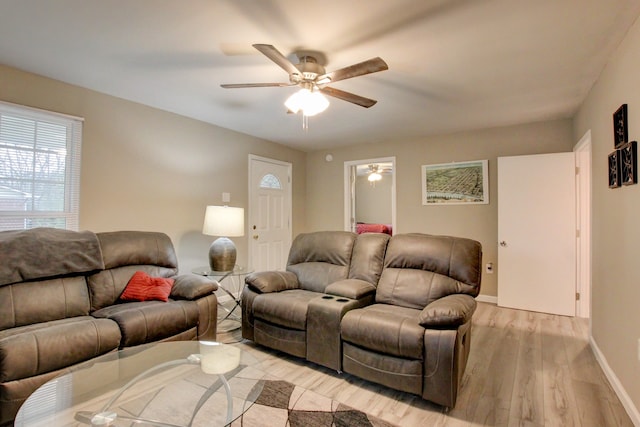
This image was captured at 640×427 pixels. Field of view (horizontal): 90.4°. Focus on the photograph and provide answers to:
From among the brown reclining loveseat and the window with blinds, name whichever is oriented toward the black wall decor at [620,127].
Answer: the window with blinds

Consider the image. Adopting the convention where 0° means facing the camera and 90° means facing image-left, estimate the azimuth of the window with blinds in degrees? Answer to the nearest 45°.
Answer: approximately 315°

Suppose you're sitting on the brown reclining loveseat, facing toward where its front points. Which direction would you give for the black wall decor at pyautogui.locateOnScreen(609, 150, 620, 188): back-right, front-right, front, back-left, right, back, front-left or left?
back-left

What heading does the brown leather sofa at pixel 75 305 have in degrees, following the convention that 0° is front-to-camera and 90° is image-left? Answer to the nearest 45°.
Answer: approximately 315°

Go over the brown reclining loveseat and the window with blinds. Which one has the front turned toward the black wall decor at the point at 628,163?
the window with blinds

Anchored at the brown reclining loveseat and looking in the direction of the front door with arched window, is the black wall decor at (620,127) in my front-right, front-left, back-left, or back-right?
back-right

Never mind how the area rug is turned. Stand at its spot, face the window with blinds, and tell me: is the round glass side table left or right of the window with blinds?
right

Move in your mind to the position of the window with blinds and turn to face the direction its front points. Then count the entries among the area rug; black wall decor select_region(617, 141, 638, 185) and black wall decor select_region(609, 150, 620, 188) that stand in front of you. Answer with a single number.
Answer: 3
